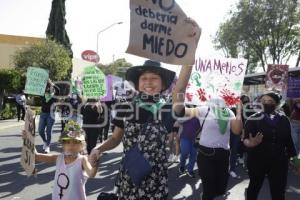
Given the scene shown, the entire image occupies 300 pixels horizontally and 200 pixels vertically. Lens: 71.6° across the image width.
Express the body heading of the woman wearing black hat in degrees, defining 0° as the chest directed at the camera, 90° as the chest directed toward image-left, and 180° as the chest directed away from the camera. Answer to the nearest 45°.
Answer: approximately 0°

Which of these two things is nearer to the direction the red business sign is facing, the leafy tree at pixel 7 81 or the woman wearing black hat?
the woman wearing black hat

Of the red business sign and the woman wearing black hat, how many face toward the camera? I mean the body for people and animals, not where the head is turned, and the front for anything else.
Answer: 2

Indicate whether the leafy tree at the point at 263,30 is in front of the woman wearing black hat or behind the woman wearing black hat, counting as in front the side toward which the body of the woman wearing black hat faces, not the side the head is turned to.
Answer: behind

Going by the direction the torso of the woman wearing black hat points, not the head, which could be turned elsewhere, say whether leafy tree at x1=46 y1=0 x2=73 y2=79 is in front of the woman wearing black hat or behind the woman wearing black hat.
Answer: behind
